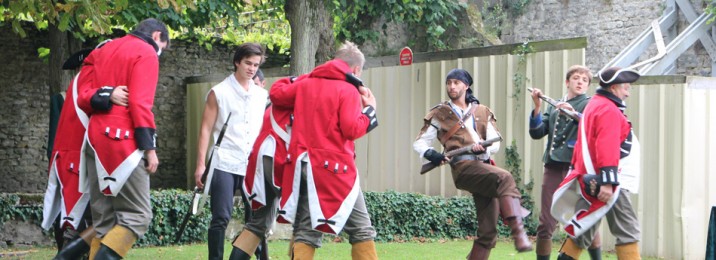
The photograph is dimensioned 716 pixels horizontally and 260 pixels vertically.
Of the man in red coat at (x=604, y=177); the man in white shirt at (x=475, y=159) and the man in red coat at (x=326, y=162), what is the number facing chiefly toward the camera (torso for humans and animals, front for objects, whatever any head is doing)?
1

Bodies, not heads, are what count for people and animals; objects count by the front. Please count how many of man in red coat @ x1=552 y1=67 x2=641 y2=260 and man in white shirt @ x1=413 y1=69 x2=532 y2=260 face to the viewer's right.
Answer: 1

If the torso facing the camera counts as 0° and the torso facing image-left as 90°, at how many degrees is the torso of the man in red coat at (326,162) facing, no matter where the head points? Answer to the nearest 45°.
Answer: approximately 225°

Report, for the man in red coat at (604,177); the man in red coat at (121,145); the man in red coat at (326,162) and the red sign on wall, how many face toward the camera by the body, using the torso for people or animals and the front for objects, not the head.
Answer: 1

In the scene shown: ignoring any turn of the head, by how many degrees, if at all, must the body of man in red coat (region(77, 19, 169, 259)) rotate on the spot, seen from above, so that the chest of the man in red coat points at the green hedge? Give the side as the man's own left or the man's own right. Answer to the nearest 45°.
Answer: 0° — they already face it

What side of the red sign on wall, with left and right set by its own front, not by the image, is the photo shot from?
front

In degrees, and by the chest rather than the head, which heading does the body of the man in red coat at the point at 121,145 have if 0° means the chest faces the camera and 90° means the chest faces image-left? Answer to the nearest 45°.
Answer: approximately 225°

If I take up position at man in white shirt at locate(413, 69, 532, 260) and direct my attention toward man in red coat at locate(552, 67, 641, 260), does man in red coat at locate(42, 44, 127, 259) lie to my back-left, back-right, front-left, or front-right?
back-right

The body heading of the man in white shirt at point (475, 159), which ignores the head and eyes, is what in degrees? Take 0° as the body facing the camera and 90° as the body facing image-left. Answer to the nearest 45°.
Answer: approximately 0°

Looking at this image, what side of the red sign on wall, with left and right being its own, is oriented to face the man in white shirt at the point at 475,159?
front

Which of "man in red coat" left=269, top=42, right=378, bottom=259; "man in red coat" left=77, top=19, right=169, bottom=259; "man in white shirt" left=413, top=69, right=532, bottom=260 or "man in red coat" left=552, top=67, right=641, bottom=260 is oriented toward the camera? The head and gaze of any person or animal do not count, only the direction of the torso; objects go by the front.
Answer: the man in white shirt

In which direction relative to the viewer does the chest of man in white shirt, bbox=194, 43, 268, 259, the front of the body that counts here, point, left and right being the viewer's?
facing the viewer and to the right of the viewer

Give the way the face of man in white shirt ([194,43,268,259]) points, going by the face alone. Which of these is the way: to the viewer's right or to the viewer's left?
to the viewer's right
